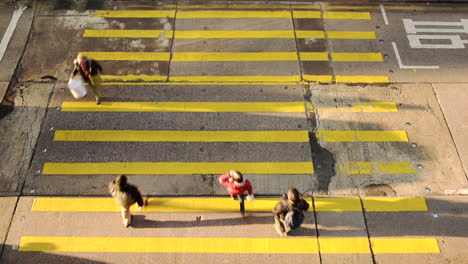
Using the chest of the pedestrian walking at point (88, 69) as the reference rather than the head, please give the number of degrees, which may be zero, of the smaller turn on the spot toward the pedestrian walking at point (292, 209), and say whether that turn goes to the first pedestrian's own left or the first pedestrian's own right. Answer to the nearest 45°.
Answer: approximately 90° to the first pedestrian's own left

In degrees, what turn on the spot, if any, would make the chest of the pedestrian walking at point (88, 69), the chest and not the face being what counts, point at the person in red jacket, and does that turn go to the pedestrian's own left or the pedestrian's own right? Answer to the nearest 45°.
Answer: approximately 90° to the pedestrian's own left

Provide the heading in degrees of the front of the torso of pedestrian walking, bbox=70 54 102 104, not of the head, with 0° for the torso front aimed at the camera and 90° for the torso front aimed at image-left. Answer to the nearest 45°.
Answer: approximately 45°
